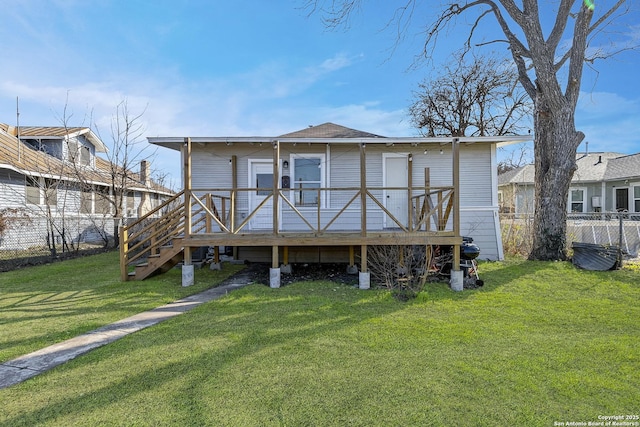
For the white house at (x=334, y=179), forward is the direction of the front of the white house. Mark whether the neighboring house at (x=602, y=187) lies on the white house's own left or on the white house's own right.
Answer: on the white house's own left

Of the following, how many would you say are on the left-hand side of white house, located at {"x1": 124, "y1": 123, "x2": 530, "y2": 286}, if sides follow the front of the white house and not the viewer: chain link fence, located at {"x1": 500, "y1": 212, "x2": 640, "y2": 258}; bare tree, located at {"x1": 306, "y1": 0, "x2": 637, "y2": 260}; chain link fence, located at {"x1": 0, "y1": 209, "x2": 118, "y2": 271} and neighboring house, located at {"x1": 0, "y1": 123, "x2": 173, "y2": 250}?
2

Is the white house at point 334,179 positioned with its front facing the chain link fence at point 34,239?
no

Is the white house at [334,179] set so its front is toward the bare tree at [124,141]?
no

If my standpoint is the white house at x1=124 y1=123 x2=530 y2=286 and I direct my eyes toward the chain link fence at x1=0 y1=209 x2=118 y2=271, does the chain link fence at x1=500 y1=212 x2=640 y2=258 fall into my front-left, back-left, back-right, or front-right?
back-right

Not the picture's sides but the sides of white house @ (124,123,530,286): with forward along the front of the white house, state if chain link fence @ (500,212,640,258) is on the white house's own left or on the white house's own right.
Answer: on the white house's own left

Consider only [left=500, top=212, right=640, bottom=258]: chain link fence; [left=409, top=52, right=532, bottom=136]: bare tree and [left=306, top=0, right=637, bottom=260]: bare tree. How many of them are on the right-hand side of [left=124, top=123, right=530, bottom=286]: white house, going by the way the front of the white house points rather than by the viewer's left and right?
0

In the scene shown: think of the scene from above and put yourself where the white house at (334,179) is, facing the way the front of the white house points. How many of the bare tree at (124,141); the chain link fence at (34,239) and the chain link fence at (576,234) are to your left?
1

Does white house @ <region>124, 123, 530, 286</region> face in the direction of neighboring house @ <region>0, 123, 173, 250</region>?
no

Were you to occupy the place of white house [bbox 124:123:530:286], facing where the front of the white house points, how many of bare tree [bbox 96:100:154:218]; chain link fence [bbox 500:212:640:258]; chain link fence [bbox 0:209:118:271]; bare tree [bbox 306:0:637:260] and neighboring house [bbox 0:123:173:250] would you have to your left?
2

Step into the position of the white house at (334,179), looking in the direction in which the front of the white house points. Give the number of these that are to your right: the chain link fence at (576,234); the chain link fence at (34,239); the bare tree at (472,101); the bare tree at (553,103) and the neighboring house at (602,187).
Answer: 1

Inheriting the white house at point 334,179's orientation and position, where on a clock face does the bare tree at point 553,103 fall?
The bare tree is roughly at 9 o'clock from the white house.

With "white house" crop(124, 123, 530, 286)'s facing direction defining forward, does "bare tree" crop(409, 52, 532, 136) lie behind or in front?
behind

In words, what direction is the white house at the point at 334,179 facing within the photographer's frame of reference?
facing the viewer
